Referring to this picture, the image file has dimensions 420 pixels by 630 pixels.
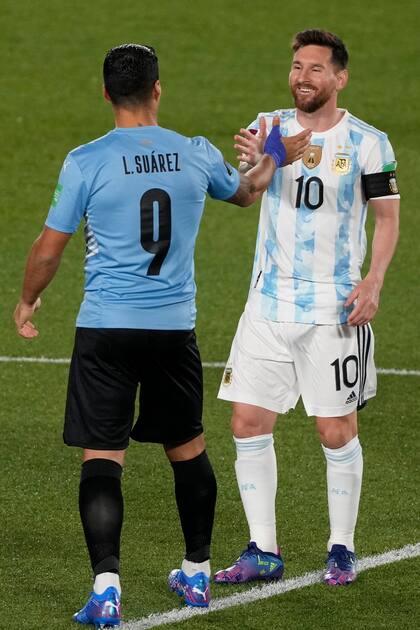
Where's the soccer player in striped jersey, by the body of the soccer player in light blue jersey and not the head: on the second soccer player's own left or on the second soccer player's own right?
on the second soccer player's own right

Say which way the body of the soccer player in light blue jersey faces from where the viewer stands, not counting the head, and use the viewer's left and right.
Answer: facing away from the viewer

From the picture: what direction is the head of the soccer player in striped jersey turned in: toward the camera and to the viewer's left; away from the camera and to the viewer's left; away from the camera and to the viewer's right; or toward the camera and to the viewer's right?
toward the camera and to the viewer's left
